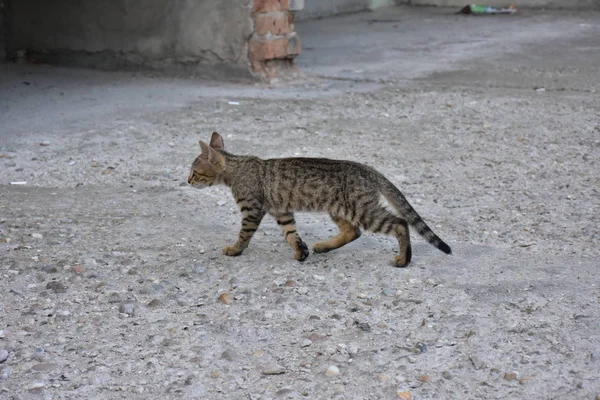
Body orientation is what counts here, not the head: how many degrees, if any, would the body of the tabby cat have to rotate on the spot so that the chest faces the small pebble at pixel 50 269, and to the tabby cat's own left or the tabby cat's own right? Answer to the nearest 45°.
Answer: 0° — it already faces it

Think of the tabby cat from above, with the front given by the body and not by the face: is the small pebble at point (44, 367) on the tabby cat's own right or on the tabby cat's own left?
on the tabby cat's own left

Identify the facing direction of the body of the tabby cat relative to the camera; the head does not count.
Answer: to the viewer's left

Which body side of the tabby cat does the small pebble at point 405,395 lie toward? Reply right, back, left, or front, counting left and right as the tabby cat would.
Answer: left

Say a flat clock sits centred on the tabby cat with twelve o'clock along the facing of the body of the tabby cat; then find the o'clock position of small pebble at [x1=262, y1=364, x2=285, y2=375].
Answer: The small pebble is roughly at 9 o'clock from the tabby cat.

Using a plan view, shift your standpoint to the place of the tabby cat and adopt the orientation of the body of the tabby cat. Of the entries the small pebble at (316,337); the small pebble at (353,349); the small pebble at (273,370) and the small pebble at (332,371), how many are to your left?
4

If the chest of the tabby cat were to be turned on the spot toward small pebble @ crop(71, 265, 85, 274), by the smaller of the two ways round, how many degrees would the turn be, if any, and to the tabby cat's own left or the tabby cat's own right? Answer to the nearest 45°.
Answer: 0° — it already faces it

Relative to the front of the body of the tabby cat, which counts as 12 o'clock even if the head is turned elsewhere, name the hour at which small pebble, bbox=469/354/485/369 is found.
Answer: The small pebble is roughly at 8 o'clock from the tabby cat.

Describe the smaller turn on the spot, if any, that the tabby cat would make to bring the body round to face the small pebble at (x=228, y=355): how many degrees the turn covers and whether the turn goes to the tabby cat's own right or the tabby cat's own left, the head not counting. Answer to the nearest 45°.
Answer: approximately 90° to the tabby cat's own left

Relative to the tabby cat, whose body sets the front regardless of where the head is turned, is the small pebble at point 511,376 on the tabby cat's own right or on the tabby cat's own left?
on the tabby cat's own left

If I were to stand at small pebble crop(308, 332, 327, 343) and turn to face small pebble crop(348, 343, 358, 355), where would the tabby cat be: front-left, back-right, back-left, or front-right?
back-left
